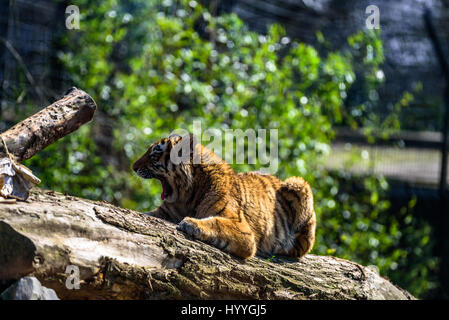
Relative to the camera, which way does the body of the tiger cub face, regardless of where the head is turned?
to the viewer's left

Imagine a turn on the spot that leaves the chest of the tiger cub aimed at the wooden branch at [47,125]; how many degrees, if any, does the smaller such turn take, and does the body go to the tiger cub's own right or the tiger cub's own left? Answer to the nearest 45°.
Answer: approximately 45° to the tiger cub's own left
